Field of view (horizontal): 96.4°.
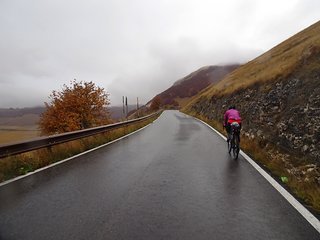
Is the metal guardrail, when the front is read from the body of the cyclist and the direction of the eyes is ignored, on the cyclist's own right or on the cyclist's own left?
on the cyclist's own left

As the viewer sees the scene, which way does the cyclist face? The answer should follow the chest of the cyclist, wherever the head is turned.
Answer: away from the camera
